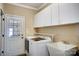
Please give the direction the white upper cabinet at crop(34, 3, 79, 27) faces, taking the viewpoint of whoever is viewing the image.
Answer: facing the viewer and to the left of the viewer

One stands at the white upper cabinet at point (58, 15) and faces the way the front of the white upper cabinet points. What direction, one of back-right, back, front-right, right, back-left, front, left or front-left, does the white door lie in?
front-right
